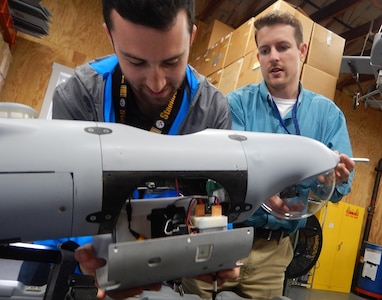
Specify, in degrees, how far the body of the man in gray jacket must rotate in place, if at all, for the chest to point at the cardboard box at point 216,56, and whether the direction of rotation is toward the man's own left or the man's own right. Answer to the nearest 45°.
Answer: approximately 180°

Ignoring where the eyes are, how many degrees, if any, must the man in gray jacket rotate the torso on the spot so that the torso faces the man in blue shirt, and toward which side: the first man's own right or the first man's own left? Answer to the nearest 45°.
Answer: approximately 135° to the first man's own left

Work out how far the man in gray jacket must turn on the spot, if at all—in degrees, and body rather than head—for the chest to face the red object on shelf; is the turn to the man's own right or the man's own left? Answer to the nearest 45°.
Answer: approximately 135° to the man's own right

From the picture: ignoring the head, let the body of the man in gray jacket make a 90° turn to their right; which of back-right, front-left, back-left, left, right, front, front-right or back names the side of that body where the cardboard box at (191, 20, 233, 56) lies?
right

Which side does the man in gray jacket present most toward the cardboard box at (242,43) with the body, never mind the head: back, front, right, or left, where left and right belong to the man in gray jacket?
back

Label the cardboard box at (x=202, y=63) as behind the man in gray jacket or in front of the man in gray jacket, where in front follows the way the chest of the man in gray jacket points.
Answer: behind

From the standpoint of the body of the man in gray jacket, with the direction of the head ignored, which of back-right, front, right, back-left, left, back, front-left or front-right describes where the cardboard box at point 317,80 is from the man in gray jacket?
back-left

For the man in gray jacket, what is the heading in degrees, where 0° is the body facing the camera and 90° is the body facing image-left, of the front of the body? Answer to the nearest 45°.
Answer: approximately 0°

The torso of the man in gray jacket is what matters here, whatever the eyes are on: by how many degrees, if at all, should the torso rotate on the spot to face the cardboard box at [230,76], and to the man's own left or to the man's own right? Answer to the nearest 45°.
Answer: approximately 180°

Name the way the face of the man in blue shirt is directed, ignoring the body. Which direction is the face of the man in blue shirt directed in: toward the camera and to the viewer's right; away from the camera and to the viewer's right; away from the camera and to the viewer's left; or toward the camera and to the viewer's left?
toward the camera and to the viewer's left

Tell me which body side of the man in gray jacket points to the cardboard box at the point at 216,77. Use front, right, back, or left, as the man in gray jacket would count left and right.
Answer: back
